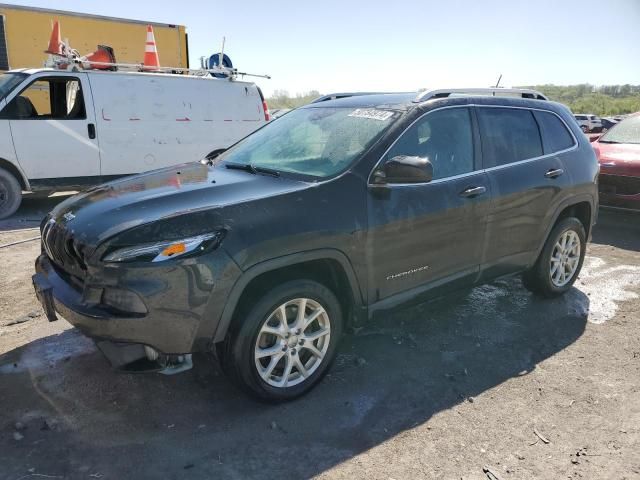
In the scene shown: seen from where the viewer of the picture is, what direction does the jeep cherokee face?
facing the viewer and to the left of the viewer

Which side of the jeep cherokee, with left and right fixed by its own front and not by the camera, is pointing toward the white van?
right

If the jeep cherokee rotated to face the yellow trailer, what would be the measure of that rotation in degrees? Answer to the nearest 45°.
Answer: approximately 90° to its right

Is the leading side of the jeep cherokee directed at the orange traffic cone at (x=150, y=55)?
no

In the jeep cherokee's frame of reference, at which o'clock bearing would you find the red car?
The red car is roughly at 6 o'clock from the jeep cherokee.
